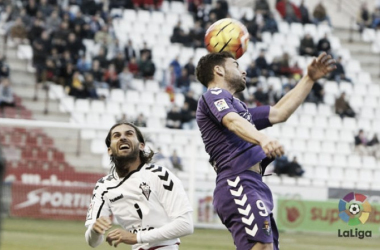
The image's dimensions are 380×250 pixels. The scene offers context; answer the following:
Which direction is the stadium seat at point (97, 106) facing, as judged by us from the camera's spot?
facing the viewer

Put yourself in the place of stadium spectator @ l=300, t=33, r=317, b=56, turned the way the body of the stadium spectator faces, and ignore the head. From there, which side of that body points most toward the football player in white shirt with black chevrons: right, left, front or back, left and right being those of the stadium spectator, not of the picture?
front

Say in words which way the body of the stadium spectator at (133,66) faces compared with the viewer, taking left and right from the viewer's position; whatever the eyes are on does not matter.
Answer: facing the viewer and to the right of the viewer

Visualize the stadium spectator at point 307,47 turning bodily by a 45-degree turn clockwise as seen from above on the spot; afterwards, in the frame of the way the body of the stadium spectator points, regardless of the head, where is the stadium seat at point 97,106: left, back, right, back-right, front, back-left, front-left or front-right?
front

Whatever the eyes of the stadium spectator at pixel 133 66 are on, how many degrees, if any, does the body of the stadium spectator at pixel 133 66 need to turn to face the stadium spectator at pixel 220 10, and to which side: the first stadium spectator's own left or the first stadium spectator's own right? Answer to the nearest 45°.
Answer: approximately 90° to the first stadium spectator's own left

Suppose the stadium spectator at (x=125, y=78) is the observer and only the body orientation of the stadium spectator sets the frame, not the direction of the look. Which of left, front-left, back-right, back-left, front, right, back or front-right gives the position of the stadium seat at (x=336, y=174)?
left

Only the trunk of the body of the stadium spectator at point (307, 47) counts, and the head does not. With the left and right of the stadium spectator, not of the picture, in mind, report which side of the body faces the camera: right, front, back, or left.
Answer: front

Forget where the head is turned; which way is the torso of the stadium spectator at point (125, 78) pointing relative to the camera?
toward the camera

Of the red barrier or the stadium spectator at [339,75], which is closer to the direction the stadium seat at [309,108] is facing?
the red barrier

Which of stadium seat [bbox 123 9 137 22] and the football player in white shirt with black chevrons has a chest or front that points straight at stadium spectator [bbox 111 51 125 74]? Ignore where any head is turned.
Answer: the stadium seat
